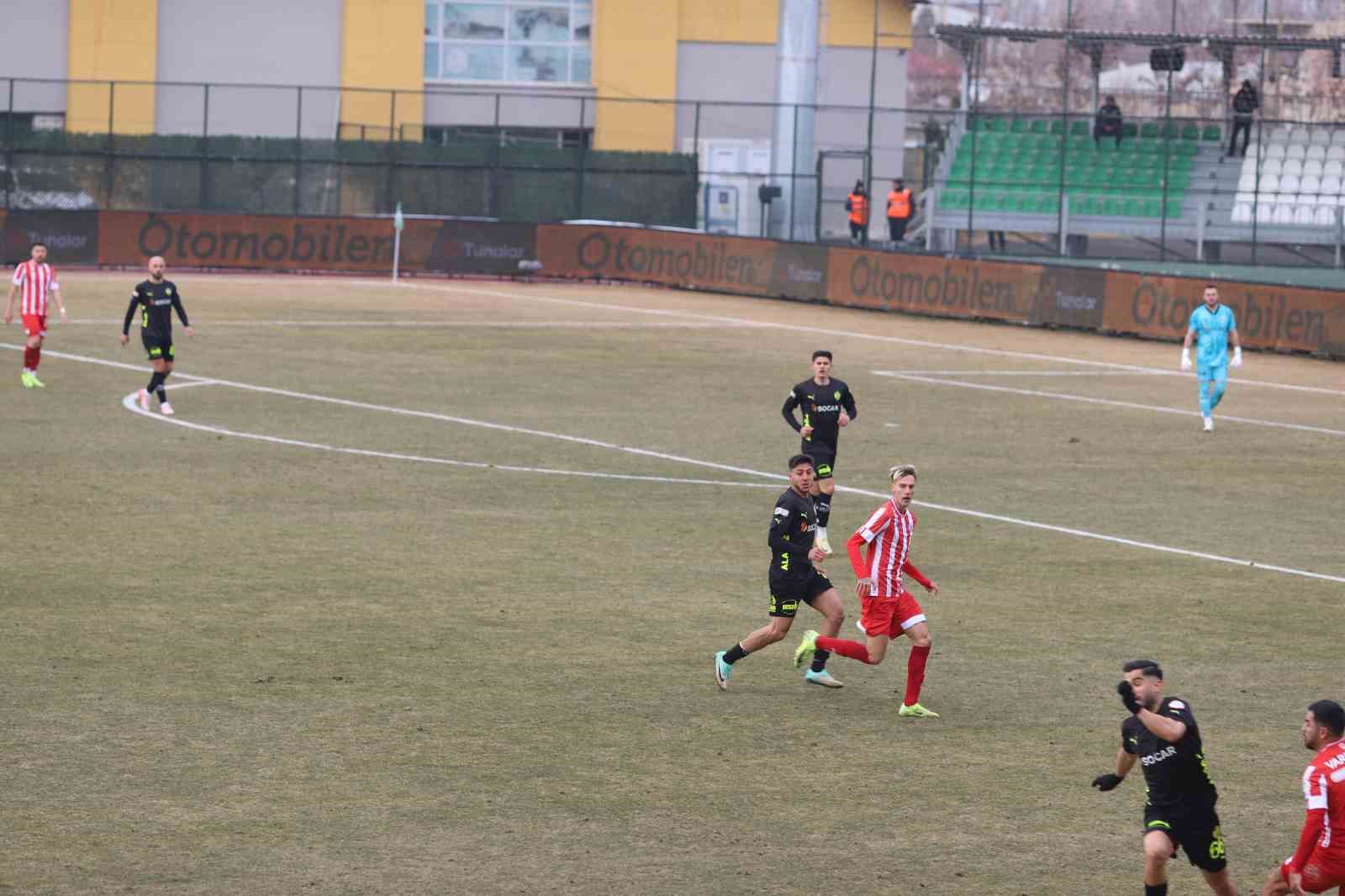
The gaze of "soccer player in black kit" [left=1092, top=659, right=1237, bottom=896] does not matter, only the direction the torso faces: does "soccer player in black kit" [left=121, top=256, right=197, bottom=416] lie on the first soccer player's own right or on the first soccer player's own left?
on the first soccer player's own right

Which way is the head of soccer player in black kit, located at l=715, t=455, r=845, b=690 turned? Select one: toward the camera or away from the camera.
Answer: toward the camera

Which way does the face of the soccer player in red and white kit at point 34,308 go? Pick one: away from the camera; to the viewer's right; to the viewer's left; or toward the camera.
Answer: toward the camera

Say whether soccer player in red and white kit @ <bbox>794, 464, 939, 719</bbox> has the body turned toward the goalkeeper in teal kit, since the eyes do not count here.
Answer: no

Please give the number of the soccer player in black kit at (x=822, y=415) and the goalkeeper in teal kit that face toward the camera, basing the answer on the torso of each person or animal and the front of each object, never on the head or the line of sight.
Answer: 2

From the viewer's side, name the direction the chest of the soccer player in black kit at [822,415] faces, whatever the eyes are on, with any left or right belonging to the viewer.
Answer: facing the viewer

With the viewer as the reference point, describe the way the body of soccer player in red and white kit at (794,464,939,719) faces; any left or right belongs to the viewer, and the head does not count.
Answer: facing the viewer and to the right of the viewer

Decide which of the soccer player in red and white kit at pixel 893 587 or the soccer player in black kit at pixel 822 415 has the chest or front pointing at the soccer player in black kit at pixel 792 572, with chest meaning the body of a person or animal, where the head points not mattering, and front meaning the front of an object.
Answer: the soccer player in black kit at pixel 822 415

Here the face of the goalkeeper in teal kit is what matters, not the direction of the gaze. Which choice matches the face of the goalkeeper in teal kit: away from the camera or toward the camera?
toward the camera

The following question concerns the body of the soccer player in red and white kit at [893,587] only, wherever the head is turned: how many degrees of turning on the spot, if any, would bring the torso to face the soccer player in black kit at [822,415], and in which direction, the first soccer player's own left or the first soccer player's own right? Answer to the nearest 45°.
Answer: approximately 135° to the first soccer player's own left

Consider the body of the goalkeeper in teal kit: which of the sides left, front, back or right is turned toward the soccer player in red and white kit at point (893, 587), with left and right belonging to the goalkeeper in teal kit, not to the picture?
front

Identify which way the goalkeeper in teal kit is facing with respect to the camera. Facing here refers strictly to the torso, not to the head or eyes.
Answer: toward the camera

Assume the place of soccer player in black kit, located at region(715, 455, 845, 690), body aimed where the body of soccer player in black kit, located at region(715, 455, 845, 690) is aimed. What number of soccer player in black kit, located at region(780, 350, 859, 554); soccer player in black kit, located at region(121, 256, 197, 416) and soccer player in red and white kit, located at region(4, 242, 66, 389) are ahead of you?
0

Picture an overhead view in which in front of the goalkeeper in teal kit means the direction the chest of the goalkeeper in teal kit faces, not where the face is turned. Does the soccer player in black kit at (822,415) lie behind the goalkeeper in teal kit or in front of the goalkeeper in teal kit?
in front

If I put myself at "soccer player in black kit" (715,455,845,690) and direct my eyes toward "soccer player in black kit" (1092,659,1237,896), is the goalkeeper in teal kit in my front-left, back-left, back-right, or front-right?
back-left

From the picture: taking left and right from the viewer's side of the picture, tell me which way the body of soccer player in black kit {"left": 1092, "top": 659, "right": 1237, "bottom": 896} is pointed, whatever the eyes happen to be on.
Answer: facing the viewer and to the left of the viewer
